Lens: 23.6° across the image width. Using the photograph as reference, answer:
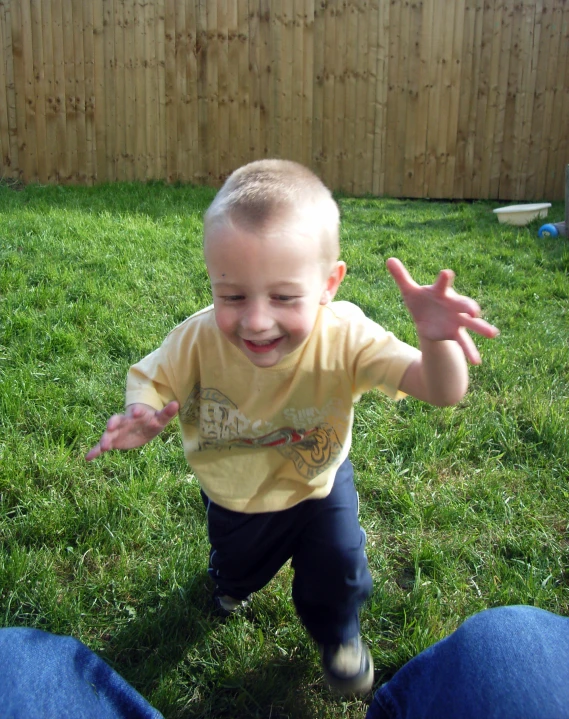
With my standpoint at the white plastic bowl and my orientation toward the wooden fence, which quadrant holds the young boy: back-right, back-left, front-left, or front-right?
back-left

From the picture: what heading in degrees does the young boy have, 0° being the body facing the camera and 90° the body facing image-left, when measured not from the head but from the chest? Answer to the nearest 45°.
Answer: approximately 0°

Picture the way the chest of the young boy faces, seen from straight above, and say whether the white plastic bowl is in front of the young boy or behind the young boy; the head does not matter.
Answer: behind

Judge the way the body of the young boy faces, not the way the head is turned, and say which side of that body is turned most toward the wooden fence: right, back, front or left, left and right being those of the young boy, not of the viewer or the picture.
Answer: back
